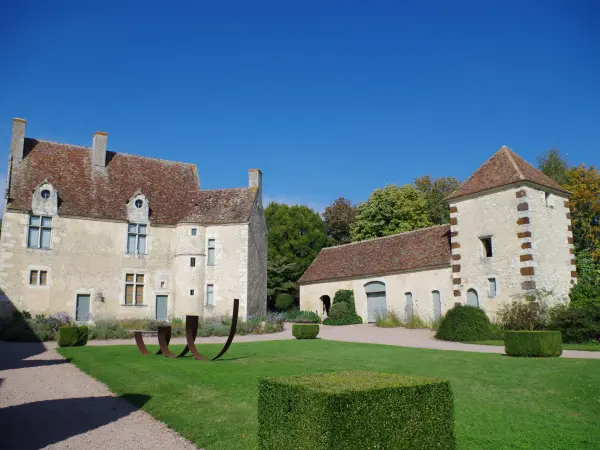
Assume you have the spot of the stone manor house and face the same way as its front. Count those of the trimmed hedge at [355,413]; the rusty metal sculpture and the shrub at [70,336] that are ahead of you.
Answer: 3

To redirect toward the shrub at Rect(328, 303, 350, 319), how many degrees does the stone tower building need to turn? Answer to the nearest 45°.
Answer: approximately 90° to its right

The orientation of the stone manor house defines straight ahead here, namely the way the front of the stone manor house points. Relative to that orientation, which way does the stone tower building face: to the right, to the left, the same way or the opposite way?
to the right

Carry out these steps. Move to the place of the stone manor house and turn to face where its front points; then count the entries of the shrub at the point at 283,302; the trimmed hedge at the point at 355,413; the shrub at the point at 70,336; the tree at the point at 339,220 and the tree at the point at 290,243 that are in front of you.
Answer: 2

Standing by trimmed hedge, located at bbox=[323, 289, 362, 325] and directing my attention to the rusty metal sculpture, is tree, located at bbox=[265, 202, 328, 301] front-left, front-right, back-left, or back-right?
back-right

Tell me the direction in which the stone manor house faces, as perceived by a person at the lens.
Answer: facing the viewer

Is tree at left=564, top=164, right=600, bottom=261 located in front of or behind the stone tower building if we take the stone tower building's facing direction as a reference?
behind

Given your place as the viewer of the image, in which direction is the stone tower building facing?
facing the viewer and to the left of the viewer

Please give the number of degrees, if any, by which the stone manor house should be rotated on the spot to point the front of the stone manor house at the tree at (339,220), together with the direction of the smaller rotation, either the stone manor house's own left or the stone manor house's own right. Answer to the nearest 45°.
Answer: approximately 135° to the stone manor house's own left

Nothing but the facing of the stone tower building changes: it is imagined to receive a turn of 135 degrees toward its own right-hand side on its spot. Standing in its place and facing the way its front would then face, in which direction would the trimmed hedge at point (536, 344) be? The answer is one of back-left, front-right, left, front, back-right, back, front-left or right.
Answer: back

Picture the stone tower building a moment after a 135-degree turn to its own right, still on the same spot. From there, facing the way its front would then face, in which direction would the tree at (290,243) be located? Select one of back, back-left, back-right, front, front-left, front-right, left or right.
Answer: front-left

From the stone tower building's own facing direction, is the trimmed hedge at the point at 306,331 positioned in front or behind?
in front

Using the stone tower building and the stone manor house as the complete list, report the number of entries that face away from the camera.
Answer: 0

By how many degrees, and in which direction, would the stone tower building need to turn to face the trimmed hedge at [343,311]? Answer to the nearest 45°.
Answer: approximately 90° to its right

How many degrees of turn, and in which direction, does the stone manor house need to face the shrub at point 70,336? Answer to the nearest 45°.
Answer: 0° — it already faces it

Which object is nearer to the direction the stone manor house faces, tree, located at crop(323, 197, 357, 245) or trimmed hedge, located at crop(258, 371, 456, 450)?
the trimmed hedge

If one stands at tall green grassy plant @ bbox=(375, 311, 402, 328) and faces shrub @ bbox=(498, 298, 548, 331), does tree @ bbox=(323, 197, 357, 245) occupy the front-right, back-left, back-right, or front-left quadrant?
back-left
